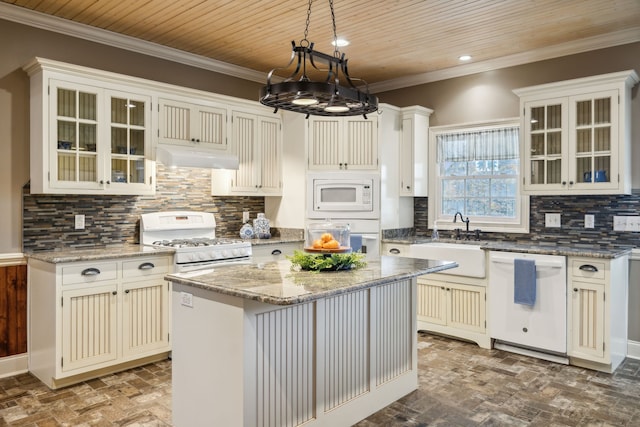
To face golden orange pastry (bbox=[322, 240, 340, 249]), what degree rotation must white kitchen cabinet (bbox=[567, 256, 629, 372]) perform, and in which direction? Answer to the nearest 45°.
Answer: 0° — it already faces it

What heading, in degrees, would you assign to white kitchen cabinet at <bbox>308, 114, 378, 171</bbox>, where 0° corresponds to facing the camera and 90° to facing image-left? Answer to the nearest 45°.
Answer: approximately 0°

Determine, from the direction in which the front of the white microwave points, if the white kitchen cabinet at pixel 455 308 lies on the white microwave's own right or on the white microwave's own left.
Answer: on the white microwave's own left

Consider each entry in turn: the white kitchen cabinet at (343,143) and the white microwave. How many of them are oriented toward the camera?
2

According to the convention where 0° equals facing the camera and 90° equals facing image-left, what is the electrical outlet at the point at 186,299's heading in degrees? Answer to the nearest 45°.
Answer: approximately 45°

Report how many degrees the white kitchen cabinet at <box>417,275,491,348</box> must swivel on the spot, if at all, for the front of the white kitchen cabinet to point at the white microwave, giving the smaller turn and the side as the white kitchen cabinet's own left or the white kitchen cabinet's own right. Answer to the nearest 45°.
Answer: approximately 45° to the white kitchen cabinet's own right

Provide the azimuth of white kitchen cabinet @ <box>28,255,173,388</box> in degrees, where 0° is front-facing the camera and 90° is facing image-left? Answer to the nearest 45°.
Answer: approximately 315°

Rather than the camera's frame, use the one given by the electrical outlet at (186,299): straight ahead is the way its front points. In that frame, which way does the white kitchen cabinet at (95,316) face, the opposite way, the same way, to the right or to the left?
to the left
